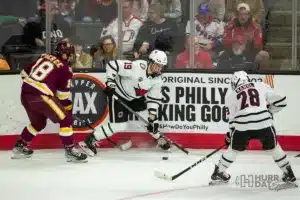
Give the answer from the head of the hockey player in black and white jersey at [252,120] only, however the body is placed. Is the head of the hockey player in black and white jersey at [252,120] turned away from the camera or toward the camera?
away from the camera

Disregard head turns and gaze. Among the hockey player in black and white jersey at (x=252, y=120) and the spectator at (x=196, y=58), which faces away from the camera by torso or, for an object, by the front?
the hockey player in black and white jersey

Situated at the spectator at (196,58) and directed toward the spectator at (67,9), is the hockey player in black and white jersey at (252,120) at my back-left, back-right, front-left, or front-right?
back-left

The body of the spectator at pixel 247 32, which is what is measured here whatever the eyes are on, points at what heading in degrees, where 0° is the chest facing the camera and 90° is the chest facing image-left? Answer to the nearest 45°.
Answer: approximately 0°

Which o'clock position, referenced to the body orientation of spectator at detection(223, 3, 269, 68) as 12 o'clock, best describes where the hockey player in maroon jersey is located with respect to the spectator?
The hockey player in maroon jersey is roughly at 2 o'clock from the spectator.

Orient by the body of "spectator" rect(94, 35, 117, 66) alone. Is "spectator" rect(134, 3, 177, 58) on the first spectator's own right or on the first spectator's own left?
on the first spectator's own left

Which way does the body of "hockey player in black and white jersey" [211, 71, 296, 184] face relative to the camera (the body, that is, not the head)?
away from the camera

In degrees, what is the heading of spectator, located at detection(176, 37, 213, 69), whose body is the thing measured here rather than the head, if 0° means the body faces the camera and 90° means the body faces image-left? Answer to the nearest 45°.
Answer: approximately 0°

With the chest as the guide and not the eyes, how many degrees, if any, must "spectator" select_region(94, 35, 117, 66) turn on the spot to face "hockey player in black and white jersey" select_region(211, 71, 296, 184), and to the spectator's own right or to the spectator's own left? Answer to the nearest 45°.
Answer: approximately 45° to the spectator's own left
